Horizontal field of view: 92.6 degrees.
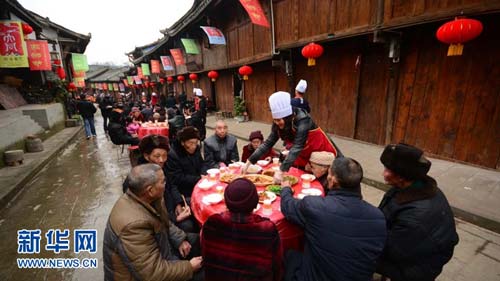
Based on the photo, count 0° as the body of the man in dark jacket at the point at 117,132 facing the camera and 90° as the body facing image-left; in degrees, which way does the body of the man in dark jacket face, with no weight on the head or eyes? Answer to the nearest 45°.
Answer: approximately 270°

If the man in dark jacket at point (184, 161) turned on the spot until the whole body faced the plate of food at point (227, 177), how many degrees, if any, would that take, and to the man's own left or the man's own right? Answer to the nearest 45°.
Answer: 0° — they already face it

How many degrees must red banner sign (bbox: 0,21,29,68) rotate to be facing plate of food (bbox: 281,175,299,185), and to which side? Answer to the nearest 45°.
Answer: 0° — it already faces it

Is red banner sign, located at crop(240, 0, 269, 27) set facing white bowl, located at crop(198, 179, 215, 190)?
yes

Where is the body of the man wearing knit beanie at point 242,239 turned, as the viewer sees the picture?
away from the camera

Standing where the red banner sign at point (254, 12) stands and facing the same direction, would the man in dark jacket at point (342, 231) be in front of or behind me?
in front

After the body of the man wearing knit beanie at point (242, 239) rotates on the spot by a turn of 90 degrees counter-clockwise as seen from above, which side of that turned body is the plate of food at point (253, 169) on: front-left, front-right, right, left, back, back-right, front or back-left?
right

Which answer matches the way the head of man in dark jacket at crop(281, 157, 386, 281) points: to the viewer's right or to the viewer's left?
to the viewer's left

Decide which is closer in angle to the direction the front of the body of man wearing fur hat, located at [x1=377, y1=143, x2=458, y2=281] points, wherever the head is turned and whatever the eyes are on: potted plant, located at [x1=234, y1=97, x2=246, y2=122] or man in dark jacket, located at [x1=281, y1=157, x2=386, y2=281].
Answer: the potted plant

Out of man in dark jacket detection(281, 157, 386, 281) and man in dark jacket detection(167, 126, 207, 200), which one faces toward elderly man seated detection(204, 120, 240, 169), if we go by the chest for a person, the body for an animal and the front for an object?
man in dark jacket detection(281, 157, 386, 281)

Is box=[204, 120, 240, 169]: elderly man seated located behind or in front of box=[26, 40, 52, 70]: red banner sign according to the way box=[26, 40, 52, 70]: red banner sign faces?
in front

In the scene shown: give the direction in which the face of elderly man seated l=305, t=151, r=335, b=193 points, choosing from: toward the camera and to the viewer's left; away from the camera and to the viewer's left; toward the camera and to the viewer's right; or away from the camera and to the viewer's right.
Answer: toward the camera and to the viewer's left
